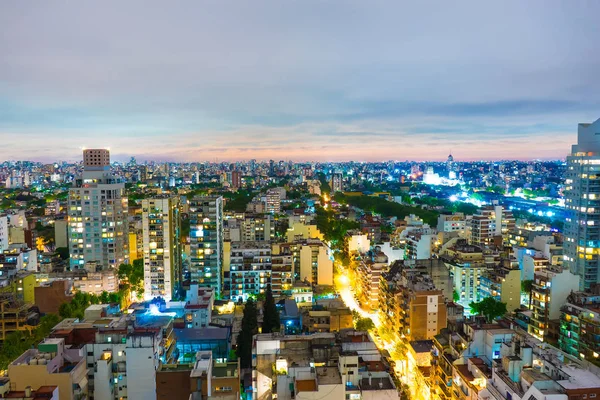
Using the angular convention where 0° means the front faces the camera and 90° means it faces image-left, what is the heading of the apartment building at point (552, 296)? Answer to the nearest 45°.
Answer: approximately 45°

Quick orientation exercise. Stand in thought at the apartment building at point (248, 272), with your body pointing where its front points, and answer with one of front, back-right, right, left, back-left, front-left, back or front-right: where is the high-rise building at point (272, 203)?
back

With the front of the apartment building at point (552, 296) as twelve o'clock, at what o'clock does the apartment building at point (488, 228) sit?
the apartment building at point (488, 228) is roughly at 4 o'clock from the apartment building at point (552, 296).

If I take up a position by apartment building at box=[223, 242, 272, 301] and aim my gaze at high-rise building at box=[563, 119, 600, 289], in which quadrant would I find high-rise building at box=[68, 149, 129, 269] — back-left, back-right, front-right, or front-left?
back-left

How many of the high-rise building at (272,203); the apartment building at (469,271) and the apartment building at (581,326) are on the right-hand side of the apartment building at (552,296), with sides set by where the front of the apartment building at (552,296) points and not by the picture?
2

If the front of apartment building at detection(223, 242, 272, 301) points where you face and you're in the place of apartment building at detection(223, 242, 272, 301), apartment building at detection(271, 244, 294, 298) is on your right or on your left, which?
on your left

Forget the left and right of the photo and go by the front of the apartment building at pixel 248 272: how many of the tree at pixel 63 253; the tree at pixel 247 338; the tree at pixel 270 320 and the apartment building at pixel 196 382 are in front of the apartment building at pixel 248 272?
3

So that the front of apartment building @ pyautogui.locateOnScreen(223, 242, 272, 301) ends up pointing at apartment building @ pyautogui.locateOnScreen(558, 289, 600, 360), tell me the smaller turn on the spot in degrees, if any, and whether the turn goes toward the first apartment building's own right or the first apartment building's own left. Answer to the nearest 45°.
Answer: approximately 45° to the first apartment building's own left

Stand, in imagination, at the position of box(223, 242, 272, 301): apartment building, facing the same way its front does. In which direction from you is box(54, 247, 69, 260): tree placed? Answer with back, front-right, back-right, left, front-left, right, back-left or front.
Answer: back-right

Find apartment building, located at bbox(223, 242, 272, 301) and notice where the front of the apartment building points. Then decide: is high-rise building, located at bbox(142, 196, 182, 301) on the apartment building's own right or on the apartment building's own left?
on the apartment building's own right

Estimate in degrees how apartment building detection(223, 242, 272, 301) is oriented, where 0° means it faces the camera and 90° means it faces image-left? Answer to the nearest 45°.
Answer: approximately 0°
